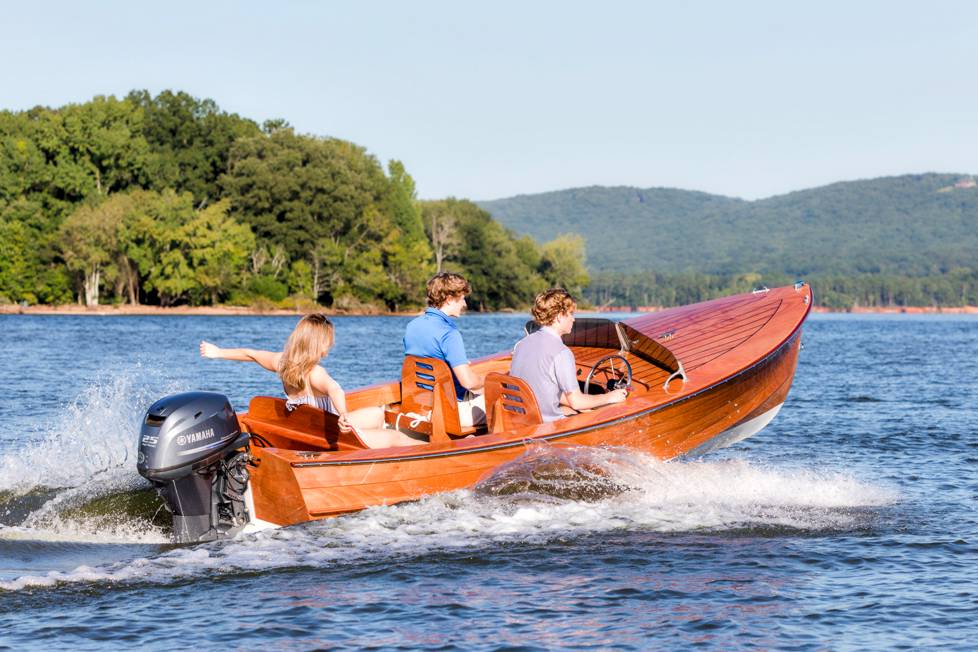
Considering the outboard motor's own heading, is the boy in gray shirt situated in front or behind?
in front

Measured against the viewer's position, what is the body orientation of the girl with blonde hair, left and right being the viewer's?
facing away from the viewer and to the right of the viewer

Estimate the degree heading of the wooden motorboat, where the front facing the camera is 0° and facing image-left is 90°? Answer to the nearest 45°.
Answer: approximately 225°

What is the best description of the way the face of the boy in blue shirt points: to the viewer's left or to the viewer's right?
to the viewer's right

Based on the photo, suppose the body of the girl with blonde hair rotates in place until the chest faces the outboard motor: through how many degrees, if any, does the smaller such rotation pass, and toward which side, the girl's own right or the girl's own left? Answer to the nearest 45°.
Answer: approximately 180°

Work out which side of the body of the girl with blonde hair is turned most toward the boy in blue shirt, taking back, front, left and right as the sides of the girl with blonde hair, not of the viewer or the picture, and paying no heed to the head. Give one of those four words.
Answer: front

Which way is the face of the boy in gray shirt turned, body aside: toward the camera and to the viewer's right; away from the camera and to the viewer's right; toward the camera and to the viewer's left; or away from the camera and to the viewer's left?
away from the camera and to the viewer's right

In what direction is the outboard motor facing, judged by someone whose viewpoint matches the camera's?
facing away from the viewer and to the right of the viewer
